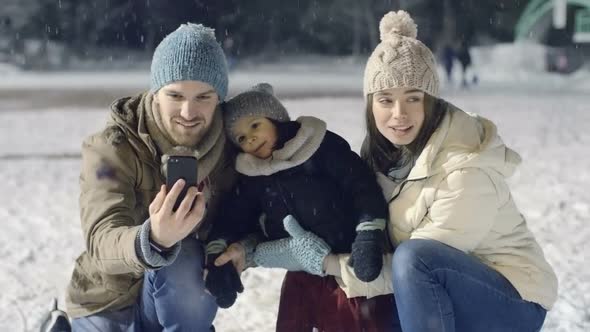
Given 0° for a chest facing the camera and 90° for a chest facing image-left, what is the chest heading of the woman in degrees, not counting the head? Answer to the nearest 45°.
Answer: approximately 45°

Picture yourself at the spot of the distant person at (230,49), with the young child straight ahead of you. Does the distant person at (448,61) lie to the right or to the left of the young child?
left

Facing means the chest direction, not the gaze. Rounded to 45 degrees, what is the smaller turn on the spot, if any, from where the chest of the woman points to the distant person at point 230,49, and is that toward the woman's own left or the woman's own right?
approximately 135° to the woman's own right

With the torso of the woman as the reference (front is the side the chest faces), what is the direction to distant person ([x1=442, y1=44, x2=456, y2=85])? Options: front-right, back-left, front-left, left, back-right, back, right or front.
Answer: back-right
